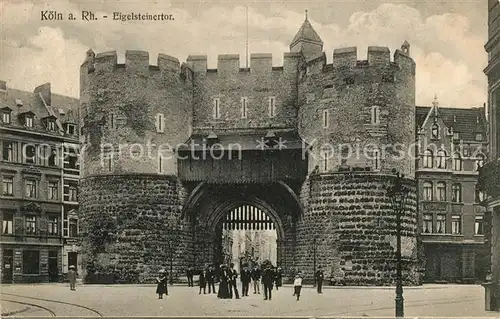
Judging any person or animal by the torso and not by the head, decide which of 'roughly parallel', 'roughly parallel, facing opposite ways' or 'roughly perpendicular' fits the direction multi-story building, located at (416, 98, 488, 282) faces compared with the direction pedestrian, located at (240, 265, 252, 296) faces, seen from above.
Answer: roughly parallel

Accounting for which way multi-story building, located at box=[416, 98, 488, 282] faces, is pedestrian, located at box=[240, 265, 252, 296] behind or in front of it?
in front

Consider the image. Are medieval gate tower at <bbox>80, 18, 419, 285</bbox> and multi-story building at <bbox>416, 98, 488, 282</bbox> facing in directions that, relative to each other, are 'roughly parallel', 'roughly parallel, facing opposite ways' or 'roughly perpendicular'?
roughly parallel

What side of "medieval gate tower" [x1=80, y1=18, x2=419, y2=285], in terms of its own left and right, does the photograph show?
front

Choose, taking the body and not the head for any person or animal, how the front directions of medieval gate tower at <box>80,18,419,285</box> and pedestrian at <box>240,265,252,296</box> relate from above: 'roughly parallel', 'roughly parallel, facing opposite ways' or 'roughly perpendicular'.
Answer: roughly parallel

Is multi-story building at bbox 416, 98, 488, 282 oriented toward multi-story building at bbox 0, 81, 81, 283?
no

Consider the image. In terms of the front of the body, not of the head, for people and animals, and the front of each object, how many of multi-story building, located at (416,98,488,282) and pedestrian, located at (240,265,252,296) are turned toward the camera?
2

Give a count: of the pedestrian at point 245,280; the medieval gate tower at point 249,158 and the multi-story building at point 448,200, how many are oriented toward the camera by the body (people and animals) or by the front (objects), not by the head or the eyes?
3

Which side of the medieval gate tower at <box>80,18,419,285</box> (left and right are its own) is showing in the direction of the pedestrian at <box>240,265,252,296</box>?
front

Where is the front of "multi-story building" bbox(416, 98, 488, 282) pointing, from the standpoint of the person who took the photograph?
facing the viewer

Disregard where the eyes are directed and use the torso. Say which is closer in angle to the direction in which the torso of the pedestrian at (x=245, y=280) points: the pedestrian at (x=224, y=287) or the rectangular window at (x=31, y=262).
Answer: the pedestrian

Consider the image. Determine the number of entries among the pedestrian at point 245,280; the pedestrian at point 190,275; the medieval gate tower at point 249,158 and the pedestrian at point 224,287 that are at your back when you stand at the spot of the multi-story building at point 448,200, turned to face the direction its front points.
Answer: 0

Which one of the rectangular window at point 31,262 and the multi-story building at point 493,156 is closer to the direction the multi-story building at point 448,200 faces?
the multi-story building

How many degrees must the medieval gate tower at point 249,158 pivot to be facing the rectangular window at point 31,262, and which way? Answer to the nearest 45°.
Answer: approximately 135° to its right
